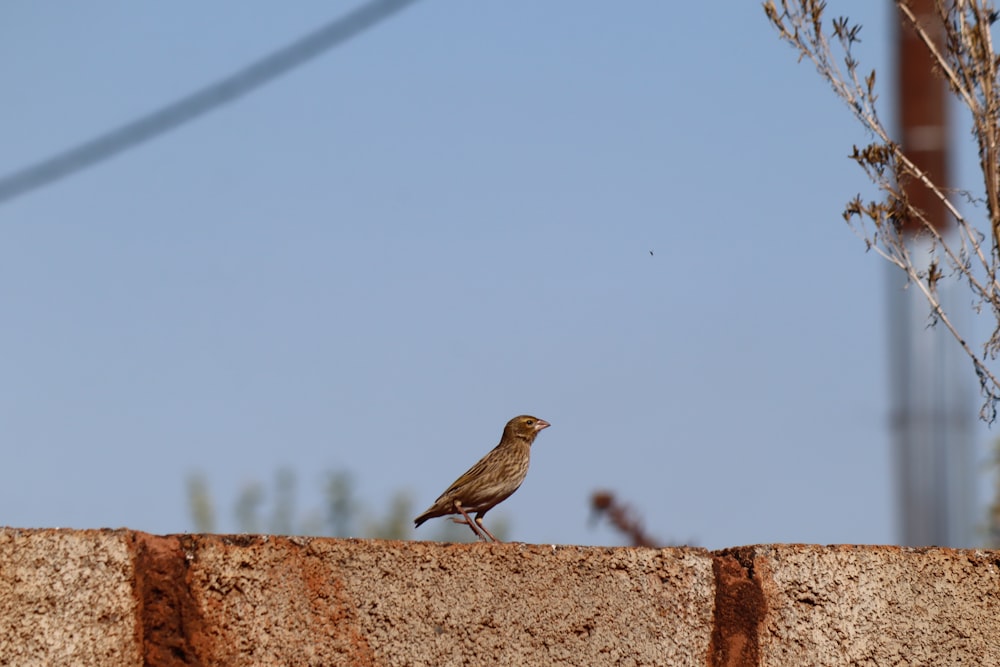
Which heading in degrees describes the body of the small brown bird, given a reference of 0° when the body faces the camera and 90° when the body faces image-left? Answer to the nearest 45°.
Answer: approximately 270°
